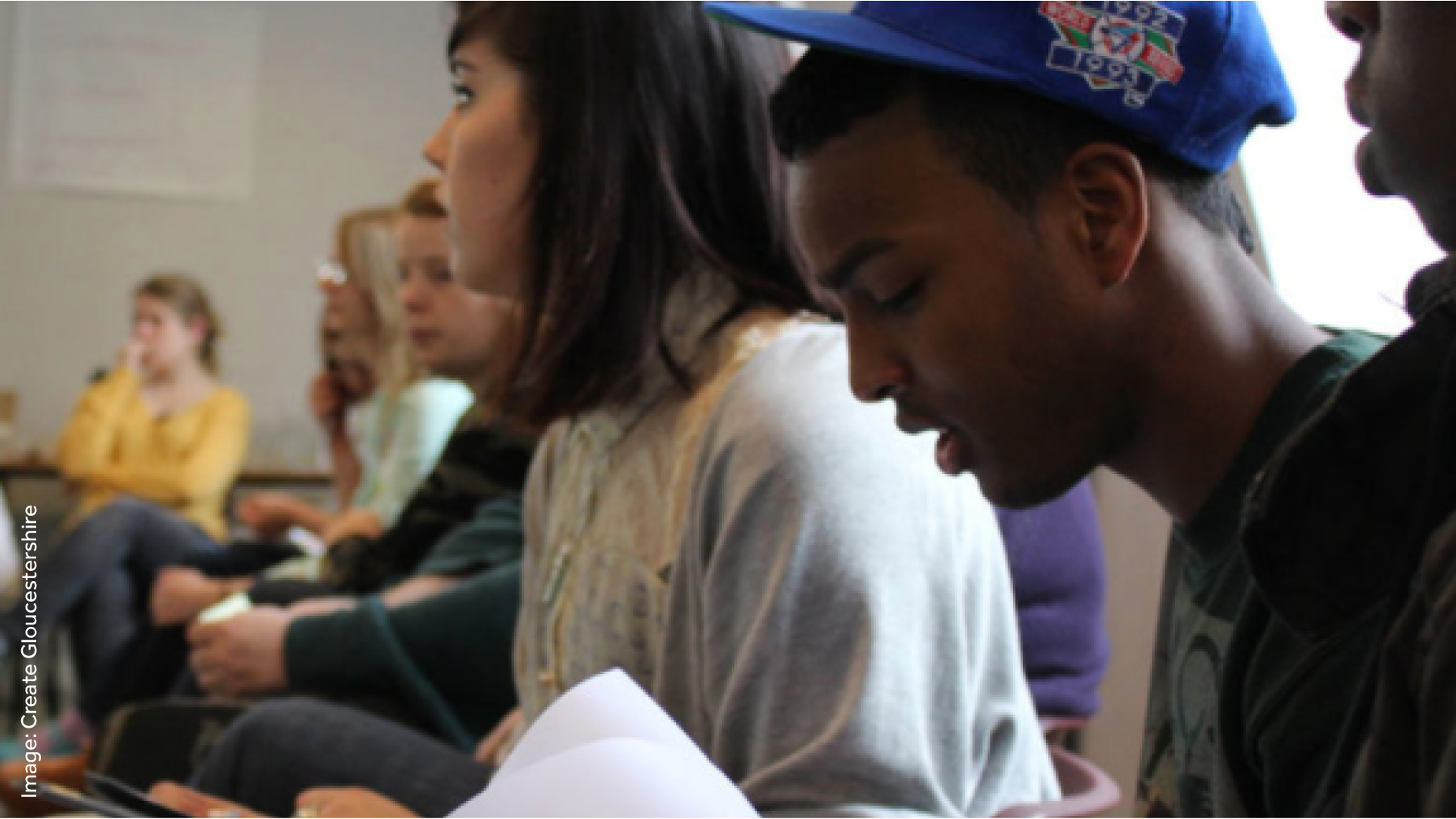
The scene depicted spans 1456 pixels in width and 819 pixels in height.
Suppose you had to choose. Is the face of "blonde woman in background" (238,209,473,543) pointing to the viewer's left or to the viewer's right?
to the viewer's left

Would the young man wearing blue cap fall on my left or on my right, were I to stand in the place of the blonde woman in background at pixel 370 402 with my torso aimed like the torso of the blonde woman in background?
on my left

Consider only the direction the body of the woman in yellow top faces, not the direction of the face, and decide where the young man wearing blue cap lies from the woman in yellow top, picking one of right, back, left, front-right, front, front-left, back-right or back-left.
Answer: front-left

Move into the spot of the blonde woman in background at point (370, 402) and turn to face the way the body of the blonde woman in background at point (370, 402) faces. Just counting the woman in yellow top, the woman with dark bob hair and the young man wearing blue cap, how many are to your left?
2

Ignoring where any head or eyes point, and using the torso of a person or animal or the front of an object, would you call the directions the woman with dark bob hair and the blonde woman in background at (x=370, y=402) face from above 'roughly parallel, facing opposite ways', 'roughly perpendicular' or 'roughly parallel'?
roughly parallel

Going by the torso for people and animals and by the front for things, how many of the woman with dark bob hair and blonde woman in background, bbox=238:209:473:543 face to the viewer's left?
2

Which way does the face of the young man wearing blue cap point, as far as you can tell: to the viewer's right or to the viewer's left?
to the viewer's left

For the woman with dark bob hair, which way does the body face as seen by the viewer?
to the viewer's left

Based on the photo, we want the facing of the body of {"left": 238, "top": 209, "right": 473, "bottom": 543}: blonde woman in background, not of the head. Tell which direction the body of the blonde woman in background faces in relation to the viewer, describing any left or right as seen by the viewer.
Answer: facing to the left of the viewer

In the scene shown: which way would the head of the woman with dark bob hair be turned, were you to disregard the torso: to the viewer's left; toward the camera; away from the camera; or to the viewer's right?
to the viewer's left

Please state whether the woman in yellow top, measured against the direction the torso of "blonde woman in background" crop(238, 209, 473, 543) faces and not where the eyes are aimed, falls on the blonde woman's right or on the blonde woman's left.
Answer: on the blonde woman's right

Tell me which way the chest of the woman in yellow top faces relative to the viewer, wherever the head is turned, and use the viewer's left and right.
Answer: facing the viewer and to the left of the viewer

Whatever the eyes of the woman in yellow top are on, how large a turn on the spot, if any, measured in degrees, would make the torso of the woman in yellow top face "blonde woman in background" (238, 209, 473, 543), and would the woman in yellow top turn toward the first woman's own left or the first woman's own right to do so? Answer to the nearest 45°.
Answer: approximately 45° to the first woman's own left
